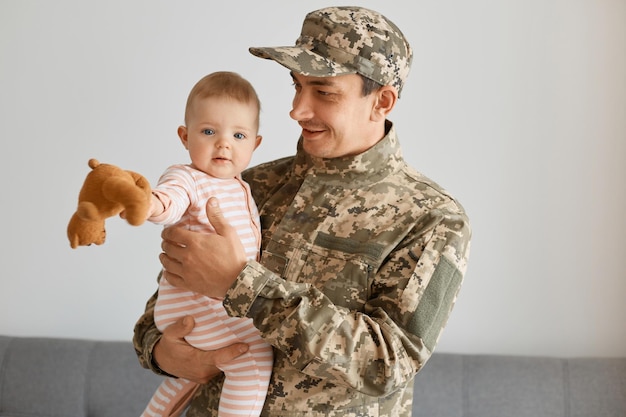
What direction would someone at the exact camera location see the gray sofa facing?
facing the viewer
